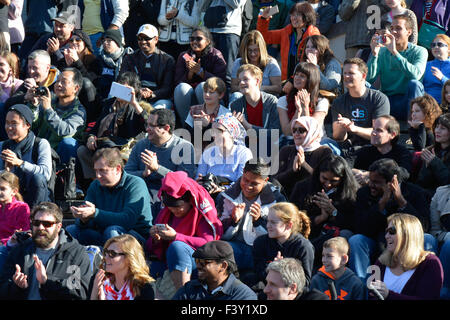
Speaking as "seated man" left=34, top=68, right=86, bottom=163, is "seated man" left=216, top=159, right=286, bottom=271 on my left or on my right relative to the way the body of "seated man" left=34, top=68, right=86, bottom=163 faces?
on my left

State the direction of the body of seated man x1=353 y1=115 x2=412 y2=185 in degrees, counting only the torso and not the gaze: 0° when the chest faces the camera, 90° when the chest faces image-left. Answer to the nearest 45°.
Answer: approximately 45°

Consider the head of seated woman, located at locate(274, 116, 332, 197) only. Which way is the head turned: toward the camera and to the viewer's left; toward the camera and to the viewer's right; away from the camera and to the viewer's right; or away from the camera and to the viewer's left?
toward the camera and to the viewer's left

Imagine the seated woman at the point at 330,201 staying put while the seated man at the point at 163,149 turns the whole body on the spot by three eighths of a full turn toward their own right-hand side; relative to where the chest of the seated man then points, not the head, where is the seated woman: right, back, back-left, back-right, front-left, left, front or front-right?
back-right

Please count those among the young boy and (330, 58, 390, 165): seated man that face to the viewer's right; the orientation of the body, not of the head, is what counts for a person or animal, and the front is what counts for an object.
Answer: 0

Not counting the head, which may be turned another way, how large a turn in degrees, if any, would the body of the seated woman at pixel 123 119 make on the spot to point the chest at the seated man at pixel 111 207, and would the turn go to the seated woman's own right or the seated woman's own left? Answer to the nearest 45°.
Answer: approximately 45° to the seated woman's own left

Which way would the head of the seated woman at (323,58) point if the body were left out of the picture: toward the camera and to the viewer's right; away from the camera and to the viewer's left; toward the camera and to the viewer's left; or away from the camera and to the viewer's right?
toward the camera and to the viewer's left

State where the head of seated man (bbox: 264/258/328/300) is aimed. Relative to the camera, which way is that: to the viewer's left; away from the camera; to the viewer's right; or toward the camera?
to the viewer's left

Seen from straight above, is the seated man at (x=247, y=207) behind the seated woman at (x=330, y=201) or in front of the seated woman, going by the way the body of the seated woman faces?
in front
